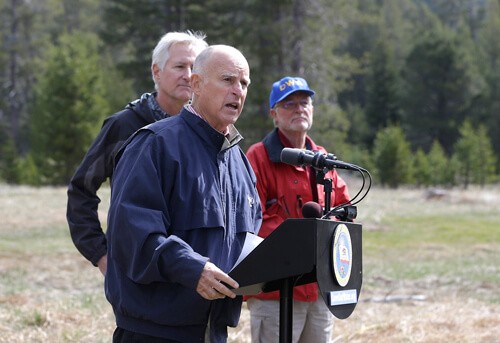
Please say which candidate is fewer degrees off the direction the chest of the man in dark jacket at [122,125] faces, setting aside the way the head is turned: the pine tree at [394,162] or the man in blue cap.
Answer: the man in blue cap

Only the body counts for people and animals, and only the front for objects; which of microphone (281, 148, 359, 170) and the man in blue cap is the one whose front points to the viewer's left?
the microphone

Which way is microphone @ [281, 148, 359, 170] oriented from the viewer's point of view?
to the viewer's left

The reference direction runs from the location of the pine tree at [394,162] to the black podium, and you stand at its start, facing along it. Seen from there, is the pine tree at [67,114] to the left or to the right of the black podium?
right

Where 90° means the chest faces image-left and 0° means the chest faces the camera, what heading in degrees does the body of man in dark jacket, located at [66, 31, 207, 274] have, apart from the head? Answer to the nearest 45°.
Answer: approximately 315°

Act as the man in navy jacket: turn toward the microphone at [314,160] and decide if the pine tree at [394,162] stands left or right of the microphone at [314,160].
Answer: left
